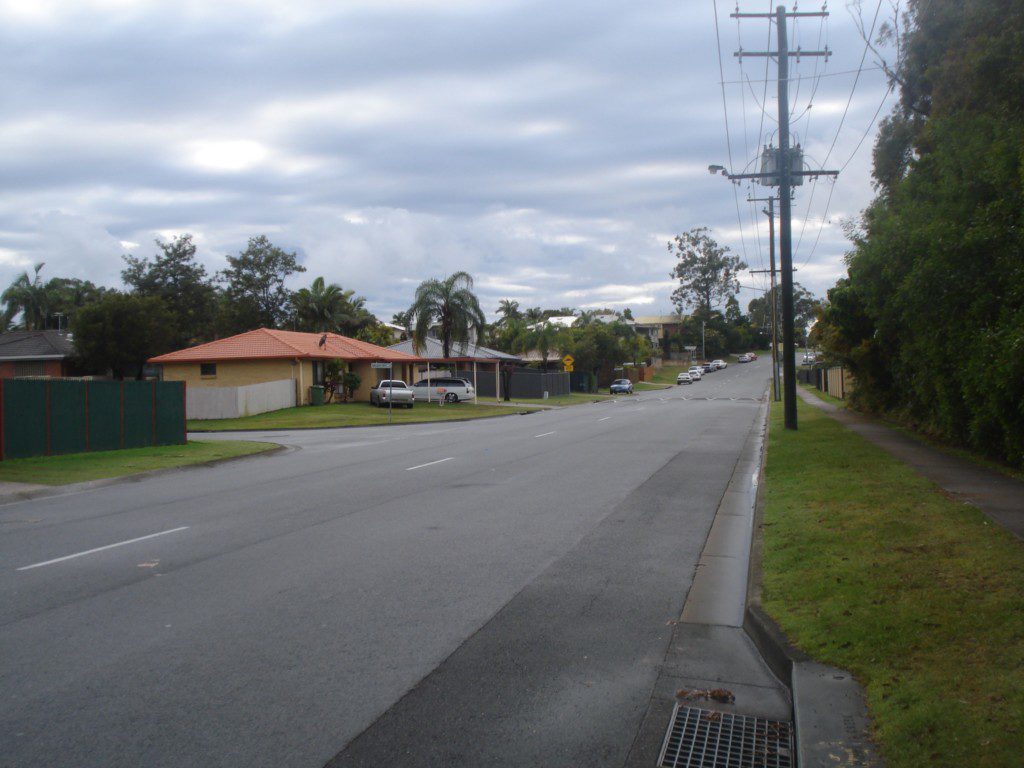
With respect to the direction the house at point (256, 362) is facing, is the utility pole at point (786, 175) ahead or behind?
ahead

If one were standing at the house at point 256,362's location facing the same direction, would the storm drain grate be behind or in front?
in front

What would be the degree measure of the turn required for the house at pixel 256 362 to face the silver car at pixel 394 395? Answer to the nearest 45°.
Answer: approximately 45° to its left

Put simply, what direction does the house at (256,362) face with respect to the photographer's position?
facing the viewer and to the right of the viewer

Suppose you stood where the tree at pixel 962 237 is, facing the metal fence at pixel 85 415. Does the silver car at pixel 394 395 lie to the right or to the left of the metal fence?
right

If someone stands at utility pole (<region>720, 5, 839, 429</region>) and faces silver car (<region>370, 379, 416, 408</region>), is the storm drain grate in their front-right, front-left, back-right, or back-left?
back-left

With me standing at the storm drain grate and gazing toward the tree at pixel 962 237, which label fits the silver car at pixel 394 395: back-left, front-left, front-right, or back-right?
front-left

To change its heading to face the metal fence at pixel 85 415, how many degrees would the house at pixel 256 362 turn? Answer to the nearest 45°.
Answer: approximately 45° to its right

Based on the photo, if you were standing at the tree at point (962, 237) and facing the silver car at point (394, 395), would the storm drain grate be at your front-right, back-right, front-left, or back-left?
back-left

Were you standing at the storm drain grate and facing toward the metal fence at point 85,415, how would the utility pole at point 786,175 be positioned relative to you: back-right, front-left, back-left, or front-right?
front-right
